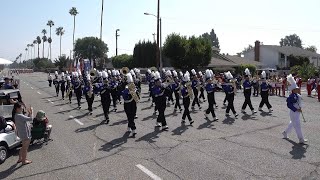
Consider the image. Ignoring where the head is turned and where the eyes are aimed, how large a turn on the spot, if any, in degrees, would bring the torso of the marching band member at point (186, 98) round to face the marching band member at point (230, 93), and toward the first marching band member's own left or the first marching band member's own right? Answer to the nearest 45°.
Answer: approximately 90° to the first marching band member's own left

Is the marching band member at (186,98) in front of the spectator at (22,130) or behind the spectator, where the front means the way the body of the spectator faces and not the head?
in front

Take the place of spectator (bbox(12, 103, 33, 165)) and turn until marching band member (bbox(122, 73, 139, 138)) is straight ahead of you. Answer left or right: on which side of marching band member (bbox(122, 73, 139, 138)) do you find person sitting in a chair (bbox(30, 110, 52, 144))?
left

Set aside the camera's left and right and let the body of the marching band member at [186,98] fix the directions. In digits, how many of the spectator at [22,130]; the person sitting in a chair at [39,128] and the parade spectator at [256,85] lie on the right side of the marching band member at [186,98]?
2

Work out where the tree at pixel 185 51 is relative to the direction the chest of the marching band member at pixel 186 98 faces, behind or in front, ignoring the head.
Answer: behind

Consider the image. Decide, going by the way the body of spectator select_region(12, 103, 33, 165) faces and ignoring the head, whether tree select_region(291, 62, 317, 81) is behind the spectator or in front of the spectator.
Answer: in front

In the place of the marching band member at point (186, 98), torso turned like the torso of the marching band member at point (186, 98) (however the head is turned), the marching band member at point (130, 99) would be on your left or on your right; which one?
on your right

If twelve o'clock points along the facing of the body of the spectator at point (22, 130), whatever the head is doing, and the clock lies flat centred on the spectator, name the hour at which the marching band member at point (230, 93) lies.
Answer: The marching band member is roughly at 11 o'clock from the spectator.

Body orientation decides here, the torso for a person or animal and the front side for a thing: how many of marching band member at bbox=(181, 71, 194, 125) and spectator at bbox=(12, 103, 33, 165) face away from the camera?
0

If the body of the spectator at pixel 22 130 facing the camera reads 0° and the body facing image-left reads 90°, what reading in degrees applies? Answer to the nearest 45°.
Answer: approximately 270°
